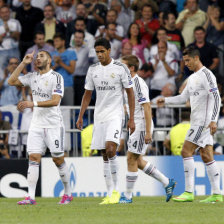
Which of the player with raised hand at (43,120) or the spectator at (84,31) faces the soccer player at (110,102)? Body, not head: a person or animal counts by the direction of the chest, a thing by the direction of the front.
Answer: the spectator

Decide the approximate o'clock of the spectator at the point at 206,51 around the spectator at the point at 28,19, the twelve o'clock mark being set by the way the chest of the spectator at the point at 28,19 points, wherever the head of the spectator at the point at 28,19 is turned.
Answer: the spectator at the point at 206,51 is roughly at 10 o'clock from the spectator at the point at 28,19.

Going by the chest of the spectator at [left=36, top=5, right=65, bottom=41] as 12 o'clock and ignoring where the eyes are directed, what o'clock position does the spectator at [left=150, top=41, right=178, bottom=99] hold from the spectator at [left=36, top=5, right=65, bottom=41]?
the spectator at [left=150, top=41, right=178, bottom=99] is roughly at 10 o'clock from the spectator at [left=36, top=5, right=65, bottom=41].

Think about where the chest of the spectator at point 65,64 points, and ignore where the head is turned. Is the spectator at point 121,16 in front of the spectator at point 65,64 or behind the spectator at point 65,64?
behind
